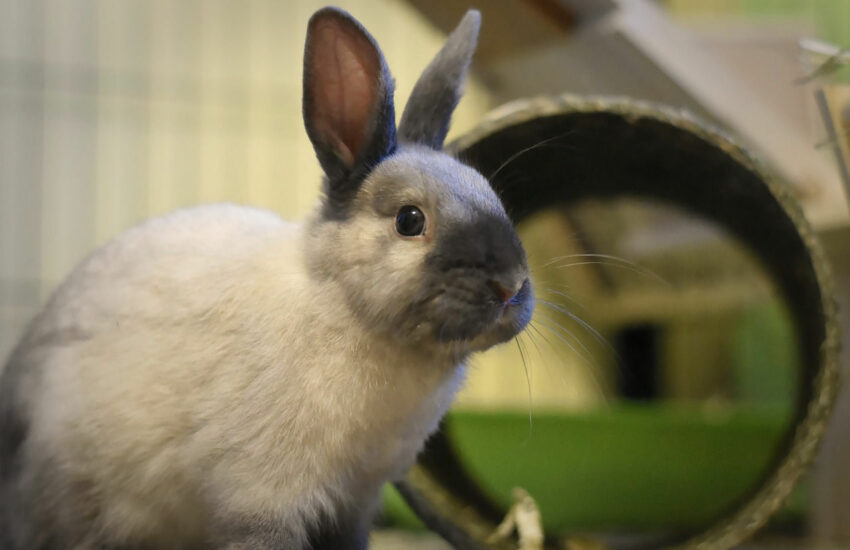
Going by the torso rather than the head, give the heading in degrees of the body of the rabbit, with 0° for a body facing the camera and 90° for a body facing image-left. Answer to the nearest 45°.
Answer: approximately 270°
